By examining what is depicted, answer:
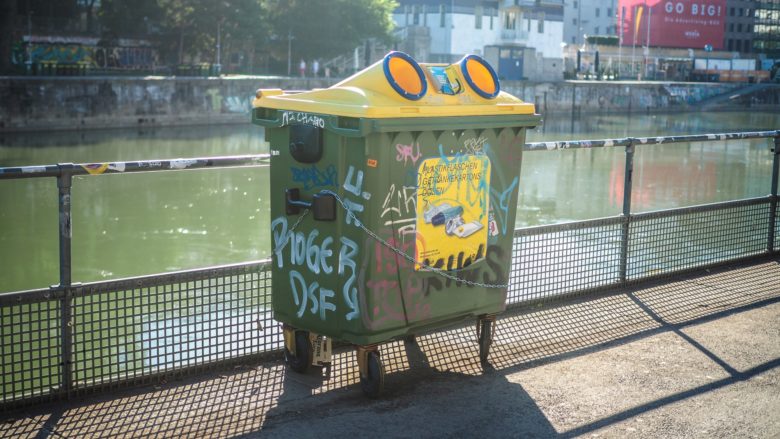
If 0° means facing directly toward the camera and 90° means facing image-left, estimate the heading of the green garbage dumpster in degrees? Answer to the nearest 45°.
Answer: approximately 315°

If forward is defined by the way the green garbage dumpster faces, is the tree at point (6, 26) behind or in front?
behind
